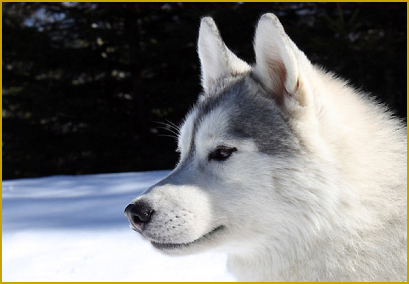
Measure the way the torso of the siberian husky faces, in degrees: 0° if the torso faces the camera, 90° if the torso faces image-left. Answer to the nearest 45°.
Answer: approximately 90°
